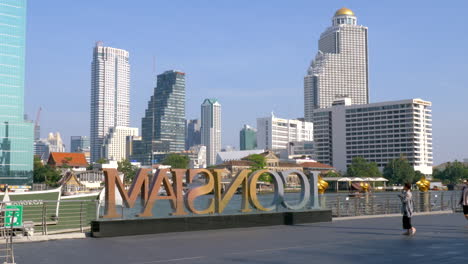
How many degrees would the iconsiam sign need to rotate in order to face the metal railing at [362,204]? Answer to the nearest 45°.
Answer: approximately 90° to its right

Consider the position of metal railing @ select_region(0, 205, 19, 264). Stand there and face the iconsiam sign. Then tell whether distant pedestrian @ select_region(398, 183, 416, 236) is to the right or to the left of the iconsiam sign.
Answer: right

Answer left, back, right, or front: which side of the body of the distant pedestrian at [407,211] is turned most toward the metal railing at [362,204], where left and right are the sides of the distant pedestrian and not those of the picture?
right

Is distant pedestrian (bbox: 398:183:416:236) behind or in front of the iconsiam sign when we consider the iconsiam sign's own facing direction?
behind

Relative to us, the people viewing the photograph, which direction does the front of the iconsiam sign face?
facing away from the viewer and to the left of the viewer

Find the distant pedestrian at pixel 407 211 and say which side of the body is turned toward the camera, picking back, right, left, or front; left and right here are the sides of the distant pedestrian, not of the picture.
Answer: left

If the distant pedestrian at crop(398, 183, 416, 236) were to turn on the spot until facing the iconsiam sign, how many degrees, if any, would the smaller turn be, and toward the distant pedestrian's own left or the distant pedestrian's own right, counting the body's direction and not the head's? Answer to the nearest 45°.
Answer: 0° — they already face it

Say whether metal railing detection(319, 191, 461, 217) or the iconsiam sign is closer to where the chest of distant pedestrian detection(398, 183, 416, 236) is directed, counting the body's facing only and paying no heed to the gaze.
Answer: the iconsiam sign
